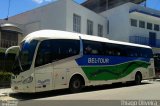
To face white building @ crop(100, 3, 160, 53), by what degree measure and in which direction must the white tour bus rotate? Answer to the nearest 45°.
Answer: approximately 135° to its right

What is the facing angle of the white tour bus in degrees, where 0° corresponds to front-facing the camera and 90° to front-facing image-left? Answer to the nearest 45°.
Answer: approximately 45°

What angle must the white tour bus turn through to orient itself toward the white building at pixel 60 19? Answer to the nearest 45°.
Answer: approximately 135° to its right
